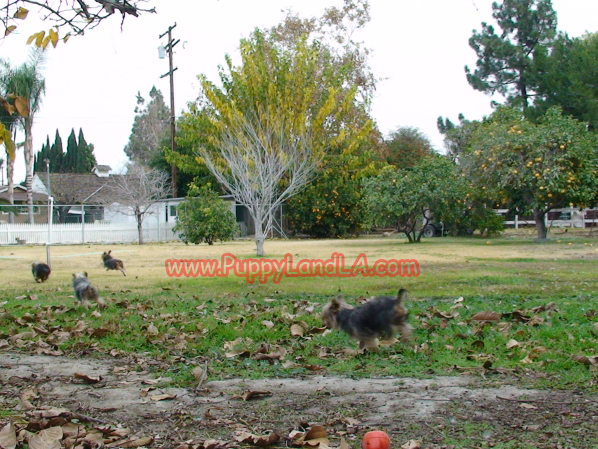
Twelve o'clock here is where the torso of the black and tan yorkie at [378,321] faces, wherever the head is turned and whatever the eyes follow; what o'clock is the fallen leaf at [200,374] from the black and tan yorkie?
The fallen leaf is roughly at 11 o'clock from the black and tan yorkie.

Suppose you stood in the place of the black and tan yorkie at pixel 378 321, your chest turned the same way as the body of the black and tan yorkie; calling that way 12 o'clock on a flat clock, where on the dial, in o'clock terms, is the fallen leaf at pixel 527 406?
The fallen leaf is roughly at 8 o'clock from the black and tan yorkie.

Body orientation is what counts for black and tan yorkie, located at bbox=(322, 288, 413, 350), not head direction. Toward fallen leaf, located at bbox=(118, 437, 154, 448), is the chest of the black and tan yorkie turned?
no

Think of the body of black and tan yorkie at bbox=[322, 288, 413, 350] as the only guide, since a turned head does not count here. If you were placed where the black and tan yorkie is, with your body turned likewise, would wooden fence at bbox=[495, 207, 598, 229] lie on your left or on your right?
on your right

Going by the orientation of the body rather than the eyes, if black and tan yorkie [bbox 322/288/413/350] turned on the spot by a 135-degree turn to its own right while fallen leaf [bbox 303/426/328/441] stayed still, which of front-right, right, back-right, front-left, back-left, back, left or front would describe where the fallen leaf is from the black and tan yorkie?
back-right

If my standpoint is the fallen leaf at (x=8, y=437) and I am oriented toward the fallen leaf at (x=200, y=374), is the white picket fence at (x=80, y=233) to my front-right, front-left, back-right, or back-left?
front-left

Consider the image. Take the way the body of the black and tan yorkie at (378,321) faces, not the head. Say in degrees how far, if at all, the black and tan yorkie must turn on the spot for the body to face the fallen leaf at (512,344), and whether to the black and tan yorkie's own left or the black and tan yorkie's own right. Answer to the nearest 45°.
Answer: approximately 180°

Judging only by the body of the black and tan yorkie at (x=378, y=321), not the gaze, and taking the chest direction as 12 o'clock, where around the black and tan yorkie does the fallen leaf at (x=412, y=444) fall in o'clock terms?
The fallen leaf is roughly at 9 o'clock from the black and tan yorkie.

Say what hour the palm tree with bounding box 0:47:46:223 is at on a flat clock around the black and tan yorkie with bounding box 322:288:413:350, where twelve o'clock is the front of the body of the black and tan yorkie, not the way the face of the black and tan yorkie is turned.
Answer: The palm tree is roughly at 2 o'clock from the black and tan yorkie.

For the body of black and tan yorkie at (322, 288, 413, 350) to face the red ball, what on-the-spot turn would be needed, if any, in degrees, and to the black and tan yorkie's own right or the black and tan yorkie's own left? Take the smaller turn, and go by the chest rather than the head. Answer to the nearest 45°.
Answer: approximately 90° to the black and tan yorkie's own left

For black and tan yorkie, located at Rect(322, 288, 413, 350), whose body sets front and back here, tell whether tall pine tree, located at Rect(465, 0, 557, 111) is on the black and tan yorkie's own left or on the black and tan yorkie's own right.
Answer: on the black and tan yorkie's own right

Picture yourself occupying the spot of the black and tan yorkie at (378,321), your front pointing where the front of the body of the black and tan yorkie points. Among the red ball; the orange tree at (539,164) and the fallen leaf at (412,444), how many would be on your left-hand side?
2

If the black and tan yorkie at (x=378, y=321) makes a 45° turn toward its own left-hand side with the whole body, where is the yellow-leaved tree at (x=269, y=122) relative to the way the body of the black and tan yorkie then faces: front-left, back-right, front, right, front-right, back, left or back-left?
back-right

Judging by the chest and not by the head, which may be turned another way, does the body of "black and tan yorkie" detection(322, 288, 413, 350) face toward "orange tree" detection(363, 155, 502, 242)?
no

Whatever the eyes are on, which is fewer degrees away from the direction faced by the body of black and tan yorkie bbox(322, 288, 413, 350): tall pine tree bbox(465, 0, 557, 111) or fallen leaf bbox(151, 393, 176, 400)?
the fallen leaf

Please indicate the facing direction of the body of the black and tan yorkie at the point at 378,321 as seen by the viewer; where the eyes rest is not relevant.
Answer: to the viewer's left

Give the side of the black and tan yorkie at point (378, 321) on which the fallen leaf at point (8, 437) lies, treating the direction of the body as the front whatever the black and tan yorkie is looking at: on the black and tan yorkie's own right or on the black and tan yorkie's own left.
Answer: on the black and tan yorkie's own left

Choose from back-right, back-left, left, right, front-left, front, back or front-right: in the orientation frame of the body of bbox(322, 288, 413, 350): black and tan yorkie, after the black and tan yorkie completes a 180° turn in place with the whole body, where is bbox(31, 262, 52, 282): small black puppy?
back-left
